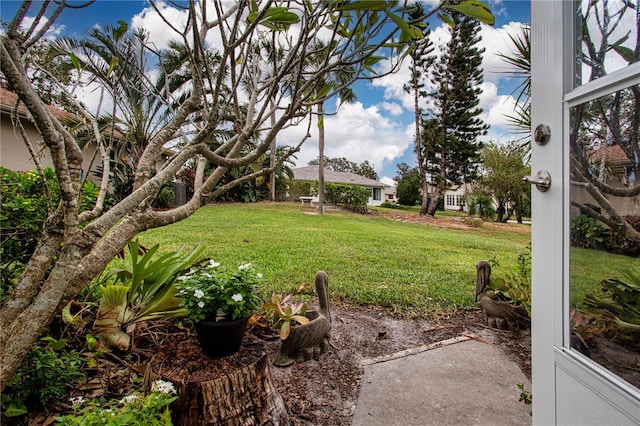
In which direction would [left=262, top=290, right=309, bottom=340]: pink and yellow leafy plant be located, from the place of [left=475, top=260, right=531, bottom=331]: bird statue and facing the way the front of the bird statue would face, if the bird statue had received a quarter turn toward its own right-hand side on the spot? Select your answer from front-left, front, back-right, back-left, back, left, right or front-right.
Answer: back-left

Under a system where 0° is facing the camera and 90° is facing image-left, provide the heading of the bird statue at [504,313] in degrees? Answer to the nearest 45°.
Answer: approximately 90°

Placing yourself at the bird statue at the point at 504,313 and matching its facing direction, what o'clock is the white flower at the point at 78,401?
The white flower is roughly at 10 o'clock from the bird statue.

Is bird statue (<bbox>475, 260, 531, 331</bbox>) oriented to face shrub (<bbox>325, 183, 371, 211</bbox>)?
no

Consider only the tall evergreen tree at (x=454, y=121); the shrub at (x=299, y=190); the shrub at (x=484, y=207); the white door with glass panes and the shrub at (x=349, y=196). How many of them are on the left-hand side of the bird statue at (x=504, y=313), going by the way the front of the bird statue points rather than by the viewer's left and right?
1

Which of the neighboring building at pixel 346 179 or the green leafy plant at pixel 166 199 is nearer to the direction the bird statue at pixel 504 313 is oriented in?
the green leafy plant

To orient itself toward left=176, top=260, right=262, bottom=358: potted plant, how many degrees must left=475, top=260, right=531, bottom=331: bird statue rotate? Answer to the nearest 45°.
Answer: approximately 45° to its left

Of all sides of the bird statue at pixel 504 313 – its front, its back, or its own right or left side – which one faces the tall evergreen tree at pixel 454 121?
right

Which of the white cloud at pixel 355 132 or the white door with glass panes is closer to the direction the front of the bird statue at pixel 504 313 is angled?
the white cloud

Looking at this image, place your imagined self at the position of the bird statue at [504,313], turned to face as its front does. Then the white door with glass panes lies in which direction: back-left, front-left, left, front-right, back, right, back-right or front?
left

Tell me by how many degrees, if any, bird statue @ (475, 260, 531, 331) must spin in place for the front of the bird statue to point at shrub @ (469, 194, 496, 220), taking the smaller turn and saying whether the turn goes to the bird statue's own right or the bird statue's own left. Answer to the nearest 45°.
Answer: approximately 90° to the bird statue's own right

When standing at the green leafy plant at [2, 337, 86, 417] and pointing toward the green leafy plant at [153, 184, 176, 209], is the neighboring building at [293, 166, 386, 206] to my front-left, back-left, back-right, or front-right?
front-right

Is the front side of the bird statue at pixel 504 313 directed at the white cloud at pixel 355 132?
no

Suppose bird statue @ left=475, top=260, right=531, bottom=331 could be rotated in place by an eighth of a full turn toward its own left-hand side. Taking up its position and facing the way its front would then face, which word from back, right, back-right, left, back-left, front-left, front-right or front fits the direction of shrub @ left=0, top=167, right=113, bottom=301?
front
